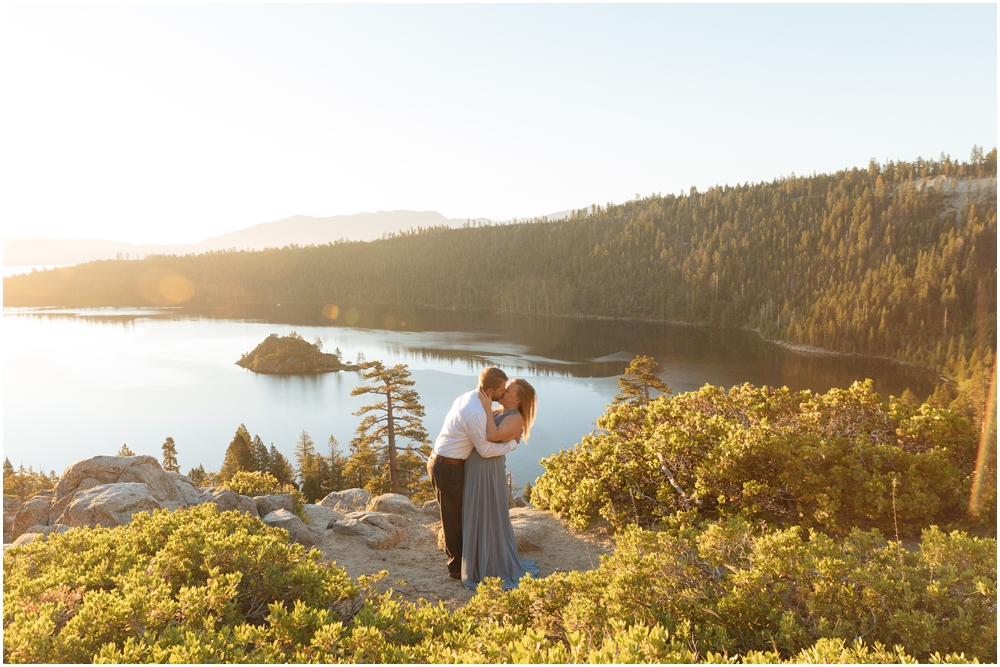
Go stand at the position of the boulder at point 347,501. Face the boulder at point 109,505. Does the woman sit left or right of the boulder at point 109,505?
left

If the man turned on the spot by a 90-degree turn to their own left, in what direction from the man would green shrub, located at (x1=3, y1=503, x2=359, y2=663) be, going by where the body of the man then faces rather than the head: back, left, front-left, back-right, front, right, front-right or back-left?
back-left

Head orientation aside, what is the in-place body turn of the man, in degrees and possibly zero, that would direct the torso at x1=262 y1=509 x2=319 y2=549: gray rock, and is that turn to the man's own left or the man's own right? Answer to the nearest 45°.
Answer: approximately 135° to the man's own left

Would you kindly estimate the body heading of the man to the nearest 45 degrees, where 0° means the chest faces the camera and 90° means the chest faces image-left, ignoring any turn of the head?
approximately 270°

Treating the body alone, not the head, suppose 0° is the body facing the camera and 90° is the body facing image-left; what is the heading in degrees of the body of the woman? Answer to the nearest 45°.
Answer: approximately 90°

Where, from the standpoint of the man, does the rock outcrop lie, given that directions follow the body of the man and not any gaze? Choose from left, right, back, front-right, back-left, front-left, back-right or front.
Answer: back-left

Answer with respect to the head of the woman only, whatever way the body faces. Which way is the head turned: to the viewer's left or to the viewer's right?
to the viewer's left

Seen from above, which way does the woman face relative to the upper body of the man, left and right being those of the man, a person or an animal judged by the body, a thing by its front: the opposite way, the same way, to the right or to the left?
the opposite way

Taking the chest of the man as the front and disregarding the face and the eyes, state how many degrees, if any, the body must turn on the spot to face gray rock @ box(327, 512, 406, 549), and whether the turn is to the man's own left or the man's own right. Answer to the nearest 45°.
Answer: approximately 135° to the man's own left
